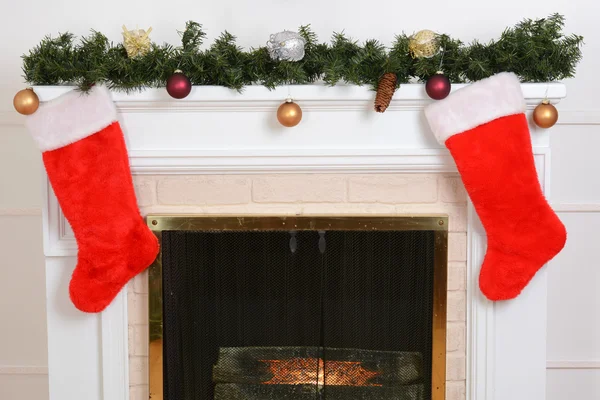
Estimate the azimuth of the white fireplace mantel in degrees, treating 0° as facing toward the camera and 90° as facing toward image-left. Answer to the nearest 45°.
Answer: approximately 0°
